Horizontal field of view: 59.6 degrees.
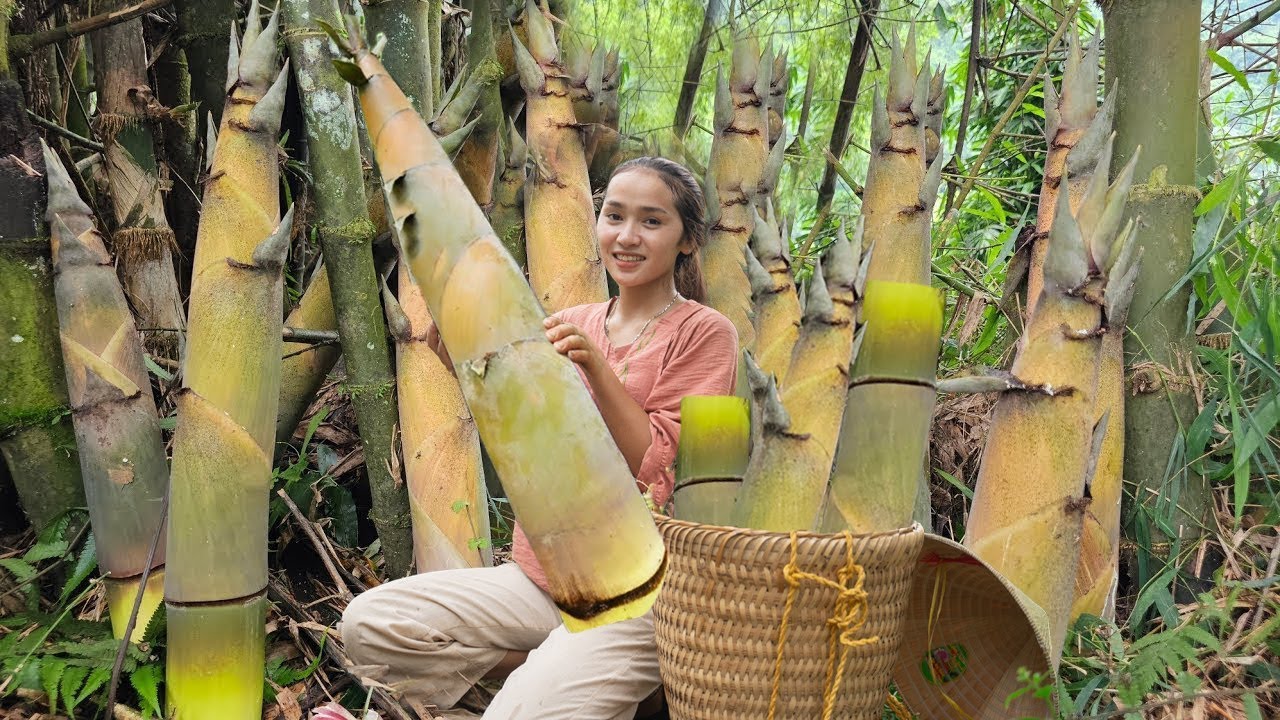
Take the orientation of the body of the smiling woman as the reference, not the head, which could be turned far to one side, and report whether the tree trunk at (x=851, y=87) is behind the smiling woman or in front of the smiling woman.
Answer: behind

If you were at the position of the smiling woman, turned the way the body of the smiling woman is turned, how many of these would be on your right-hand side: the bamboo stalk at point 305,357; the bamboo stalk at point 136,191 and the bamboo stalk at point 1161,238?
2

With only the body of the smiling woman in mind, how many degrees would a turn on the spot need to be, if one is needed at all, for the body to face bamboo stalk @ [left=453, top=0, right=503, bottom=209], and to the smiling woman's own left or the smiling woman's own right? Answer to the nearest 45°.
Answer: approximately 135° to the smiling woman's own right

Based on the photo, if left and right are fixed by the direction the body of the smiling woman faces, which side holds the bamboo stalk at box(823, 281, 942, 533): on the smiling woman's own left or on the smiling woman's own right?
on the smiling woman's own left

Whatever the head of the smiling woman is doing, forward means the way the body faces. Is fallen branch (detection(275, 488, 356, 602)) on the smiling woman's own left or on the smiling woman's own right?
on the smiling woman's own right

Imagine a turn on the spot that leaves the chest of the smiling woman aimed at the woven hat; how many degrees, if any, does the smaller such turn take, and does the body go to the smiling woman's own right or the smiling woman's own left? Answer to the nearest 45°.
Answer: approximately 90° to the smiling woman's own left

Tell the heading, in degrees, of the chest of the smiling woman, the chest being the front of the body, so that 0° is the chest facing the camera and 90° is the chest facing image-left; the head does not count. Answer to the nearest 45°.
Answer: approximately 45°

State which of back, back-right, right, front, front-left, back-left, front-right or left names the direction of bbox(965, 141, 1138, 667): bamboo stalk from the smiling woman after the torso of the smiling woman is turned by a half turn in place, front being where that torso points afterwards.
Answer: front-right

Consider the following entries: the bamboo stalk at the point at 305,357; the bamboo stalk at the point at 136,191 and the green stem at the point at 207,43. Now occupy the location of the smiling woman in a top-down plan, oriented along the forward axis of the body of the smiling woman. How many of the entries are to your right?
3

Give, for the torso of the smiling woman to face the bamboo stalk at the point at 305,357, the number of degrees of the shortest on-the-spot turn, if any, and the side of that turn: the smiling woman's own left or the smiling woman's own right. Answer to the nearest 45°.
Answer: approximately 90° to the smiling woman's own right

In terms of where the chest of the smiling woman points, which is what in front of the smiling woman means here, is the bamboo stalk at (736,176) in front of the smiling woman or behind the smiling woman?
behind

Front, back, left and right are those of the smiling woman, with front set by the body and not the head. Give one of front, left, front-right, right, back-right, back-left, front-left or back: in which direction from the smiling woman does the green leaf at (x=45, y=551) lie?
front-right

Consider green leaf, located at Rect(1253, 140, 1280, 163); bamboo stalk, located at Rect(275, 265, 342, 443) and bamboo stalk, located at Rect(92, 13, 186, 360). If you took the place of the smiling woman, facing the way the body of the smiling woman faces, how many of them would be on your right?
2
